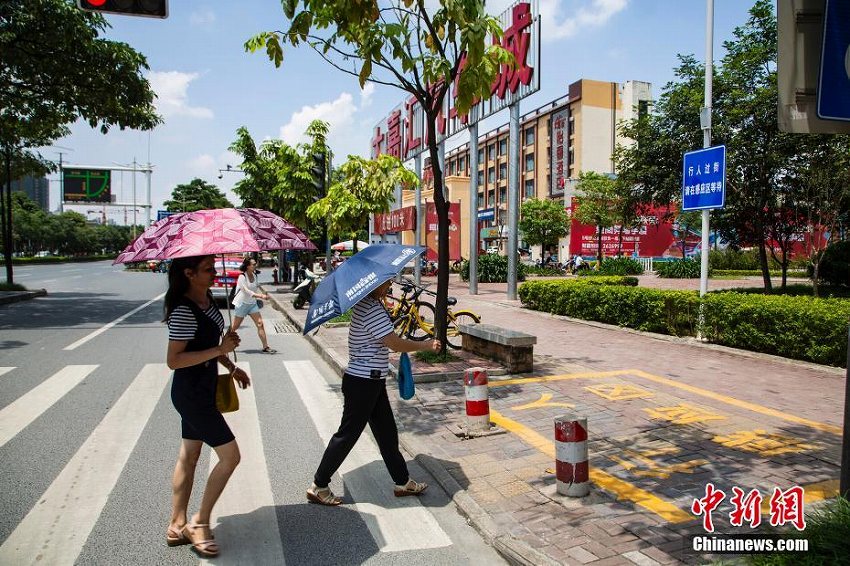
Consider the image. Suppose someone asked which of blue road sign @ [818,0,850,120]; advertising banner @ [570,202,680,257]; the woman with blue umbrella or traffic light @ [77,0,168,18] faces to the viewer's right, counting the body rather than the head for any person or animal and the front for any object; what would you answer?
the woman with blue umbrella

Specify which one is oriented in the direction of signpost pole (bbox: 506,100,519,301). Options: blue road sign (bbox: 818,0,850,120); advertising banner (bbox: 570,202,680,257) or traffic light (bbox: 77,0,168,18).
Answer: the advertising banner

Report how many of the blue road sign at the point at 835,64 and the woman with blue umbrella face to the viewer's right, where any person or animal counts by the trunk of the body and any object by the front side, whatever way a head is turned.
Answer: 1

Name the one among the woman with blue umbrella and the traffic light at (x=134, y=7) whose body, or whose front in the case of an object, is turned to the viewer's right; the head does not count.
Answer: the woman with blue umbrella

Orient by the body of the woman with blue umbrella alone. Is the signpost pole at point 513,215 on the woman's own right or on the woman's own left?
on the woman's own left

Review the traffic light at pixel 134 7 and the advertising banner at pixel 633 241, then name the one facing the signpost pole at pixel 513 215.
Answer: the advertising banner

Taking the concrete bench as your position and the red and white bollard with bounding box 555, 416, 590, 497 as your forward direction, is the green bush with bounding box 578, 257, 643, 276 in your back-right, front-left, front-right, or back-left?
back-left

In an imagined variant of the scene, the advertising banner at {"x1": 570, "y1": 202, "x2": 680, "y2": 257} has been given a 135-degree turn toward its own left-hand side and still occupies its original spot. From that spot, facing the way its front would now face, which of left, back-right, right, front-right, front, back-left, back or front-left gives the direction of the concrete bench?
back-right

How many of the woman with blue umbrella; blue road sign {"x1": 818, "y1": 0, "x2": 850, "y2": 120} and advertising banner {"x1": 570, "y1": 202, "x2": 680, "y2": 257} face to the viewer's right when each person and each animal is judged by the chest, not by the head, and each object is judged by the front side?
1

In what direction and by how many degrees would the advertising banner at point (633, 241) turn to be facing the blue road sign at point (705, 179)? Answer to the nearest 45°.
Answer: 0° — it already faces it

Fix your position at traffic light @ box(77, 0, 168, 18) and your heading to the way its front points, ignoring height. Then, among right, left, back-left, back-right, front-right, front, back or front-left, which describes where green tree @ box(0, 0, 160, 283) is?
back

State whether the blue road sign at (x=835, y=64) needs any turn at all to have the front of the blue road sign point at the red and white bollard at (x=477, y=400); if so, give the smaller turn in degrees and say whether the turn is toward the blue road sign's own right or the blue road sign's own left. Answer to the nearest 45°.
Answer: approximately 135° to the blue road sign's own right

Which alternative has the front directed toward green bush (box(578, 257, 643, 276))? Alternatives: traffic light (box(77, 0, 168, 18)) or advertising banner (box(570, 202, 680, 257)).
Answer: the advertising banner

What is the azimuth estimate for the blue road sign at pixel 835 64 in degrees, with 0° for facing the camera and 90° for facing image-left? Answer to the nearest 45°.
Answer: approximately 0°

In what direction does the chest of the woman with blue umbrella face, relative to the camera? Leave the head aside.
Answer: to the viewer's right

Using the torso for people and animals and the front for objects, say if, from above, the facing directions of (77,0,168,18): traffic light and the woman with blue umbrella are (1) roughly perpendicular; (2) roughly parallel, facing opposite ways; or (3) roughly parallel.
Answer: roughly perpendicular

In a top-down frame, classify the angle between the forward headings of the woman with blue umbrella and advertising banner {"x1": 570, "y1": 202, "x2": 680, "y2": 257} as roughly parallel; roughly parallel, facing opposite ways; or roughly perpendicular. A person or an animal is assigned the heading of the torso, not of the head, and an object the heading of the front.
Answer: roughly perpendicular
